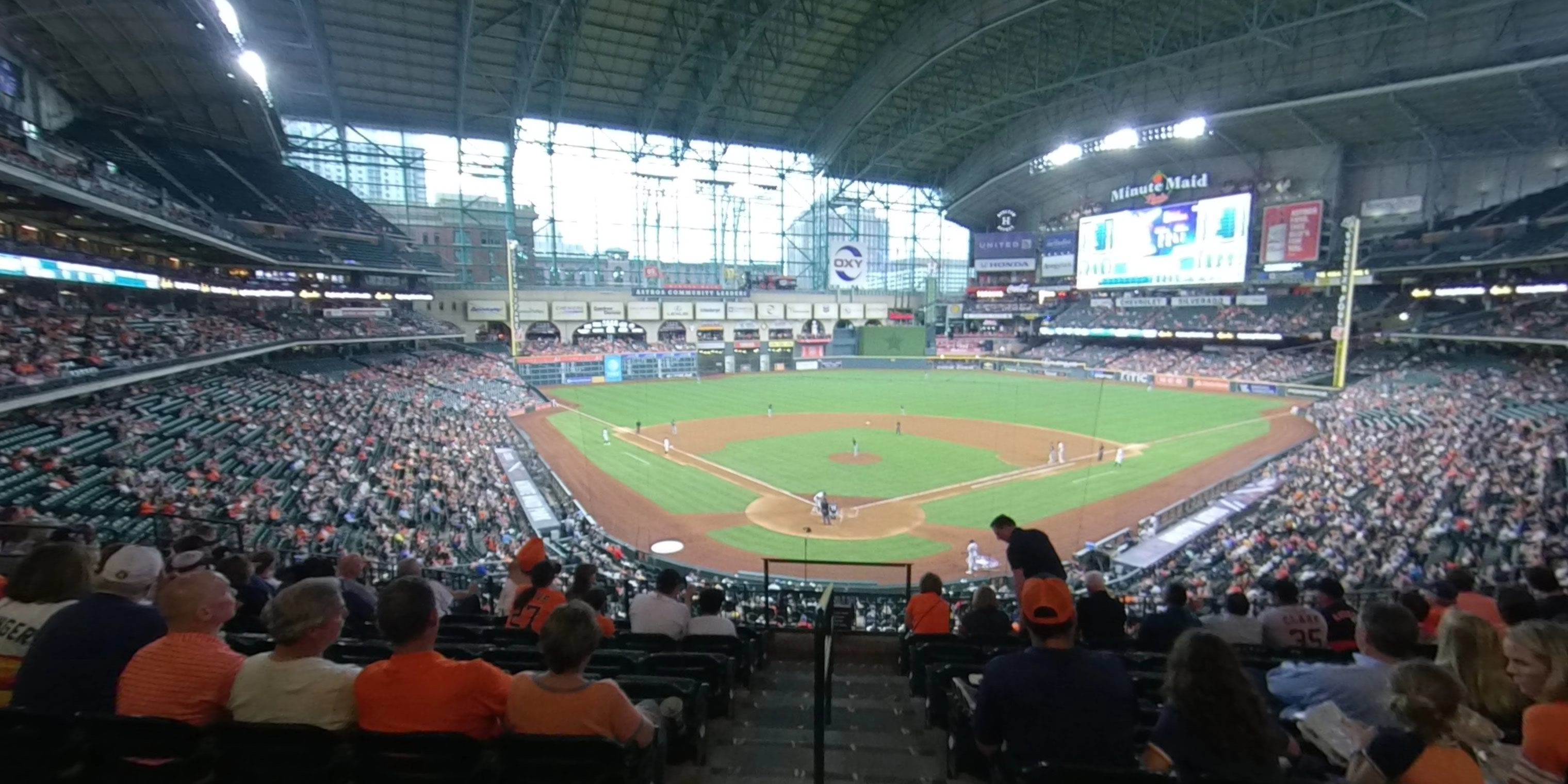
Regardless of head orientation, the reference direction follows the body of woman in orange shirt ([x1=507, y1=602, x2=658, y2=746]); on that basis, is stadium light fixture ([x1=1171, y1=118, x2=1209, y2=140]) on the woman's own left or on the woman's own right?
on the woman's own right

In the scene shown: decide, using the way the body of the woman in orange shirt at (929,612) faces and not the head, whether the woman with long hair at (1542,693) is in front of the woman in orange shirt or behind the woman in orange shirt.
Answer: behind

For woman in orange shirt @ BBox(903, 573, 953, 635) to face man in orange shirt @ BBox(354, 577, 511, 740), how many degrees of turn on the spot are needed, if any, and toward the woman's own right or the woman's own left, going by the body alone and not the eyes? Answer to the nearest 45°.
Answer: approximately 135° to the woman's own left

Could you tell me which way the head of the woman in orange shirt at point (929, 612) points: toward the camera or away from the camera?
away from the camera

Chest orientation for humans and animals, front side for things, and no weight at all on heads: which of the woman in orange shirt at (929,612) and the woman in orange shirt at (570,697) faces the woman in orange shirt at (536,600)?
the woman in orange shirt at (570,697)

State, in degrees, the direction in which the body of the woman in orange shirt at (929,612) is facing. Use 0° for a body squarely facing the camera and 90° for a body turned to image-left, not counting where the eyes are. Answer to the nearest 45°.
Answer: approximately 180°

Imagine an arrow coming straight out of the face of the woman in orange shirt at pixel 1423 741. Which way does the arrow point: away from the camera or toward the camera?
away from the camera

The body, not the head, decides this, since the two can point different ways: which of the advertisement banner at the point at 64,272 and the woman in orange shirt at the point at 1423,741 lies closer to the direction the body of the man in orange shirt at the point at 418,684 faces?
the advertisement banner

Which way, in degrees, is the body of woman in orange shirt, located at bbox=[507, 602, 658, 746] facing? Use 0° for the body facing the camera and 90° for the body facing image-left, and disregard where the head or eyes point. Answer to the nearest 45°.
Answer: approximately 180°

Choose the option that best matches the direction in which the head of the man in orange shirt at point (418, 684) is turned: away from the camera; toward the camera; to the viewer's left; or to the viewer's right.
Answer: away from the camera

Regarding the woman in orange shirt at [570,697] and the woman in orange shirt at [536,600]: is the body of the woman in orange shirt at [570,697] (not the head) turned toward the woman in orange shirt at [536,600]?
yes

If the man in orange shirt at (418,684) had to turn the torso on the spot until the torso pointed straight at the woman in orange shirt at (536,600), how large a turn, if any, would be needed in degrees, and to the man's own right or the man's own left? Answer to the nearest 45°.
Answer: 0° — they already face them

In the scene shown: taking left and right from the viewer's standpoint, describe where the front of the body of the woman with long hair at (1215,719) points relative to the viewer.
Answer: facing away from the viewer

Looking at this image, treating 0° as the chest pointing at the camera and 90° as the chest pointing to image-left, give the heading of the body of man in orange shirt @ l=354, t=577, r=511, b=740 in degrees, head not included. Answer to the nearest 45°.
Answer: approximately 180°

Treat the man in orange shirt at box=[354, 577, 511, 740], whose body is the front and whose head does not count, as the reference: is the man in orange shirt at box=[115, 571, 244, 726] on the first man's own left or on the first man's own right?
on the first man's own left
